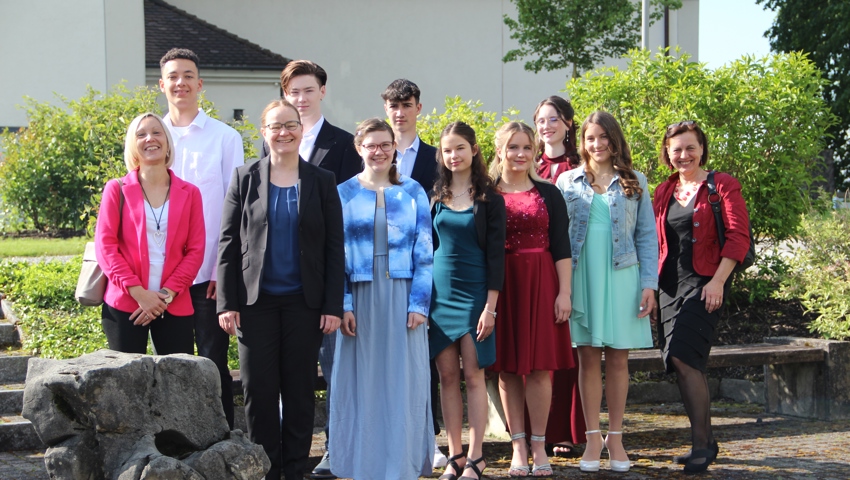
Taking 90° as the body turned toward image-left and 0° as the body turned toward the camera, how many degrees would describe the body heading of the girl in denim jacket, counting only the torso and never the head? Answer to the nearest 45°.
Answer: approximately 0°

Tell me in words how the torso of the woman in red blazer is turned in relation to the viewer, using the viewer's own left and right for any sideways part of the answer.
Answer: facing the viewer and to the left of the viewer

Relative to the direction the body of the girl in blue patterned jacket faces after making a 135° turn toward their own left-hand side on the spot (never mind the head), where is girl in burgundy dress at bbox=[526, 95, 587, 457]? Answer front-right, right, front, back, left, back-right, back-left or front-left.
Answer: front

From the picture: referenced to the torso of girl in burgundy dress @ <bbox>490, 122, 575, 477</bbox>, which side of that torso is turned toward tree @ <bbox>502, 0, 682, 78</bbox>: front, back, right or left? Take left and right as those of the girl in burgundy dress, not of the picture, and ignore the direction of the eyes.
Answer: back

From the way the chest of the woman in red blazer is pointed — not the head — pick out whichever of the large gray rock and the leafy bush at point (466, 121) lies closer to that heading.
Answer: the large gray rock

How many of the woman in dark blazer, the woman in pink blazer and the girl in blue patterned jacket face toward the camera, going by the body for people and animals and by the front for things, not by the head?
3

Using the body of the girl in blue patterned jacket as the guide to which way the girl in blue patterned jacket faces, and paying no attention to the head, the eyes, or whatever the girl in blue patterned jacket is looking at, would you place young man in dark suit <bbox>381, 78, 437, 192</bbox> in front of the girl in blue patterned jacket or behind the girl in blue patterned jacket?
behind

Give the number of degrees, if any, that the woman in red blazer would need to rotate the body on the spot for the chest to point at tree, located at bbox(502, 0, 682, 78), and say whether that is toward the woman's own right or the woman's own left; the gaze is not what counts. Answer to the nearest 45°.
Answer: approximately 135° to the woman's own right

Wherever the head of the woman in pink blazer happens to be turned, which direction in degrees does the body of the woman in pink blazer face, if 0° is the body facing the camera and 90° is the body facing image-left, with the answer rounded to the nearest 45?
approximately 0°
